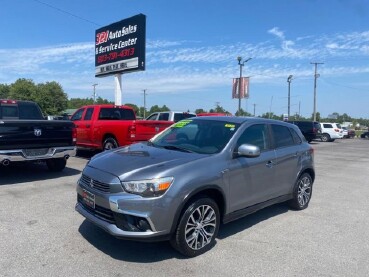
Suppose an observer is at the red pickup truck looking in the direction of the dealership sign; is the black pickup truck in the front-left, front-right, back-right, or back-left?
back-left

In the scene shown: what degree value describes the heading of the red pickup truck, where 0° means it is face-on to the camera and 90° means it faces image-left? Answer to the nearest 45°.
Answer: approximately 135°

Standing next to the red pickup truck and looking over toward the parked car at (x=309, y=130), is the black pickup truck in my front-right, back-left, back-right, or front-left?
back-right

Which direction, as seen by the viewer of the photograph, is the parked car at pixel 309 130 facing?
facing away from the viewer and to the left of the viewer

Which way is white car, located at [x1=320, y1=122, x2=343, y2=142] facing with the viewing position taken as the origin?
facing away from the viewer and to the left of the viewer
